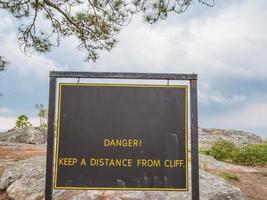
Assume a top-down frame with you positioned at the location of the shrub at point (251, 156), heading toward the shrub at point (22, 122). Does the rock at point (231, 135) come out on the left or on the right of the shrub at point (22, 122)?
right

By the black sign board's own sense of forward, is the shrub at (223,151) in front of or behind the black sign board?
behind

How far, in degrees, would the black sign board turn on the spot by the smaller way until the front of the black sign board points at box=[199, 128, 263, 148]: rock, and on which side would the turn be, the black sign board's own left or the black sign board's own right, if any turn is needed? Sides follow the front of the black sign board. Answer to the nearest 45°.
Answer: approximately 180°

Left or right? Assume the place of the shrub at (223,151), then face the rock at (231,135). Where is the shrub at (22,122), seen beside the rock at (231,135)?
left

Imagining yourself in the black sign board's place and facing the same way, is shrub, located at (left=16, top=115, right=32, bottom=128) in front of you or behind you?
behind

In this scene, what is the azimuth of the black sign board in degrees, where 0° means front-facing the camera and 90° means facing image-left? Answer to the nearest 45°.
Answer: approximately 0°

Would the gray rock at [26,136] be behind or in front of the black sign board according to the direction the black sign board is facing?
behind

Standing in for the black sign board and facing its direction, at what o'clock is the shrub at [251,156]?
The shrub is roughly at 7 o'clock from the black sign board.
